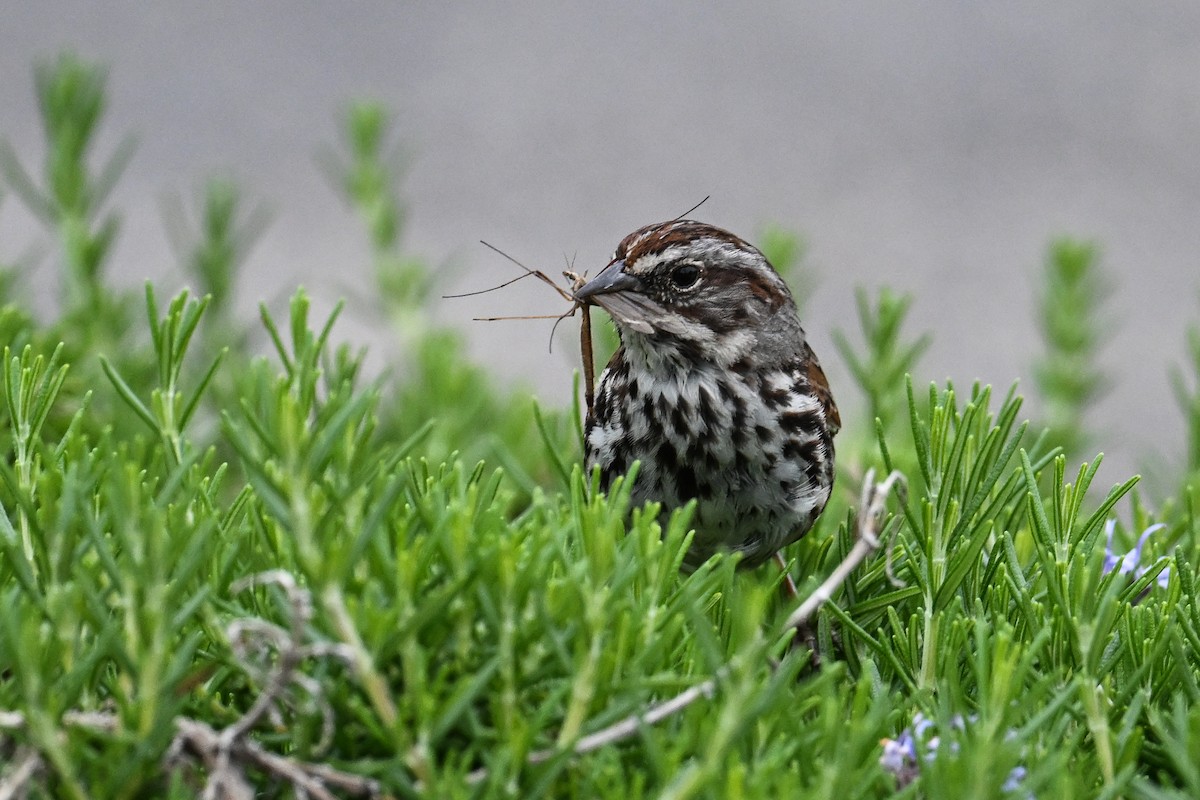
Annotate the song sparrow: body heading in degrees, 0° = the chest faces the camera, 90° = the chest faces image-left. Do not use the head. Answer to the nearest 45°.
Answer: approximately 45°

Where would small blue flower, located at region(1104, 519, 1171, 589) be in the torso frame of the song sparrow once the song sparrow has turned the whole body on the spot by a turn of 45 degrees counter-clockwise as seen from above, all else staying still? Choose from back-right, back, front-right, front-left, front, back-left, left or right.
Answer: front-left

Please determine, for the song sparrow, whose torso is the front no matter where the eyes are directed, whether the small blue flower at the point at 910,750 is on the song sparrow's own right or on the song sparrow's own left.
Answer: on the song sparrow's own left

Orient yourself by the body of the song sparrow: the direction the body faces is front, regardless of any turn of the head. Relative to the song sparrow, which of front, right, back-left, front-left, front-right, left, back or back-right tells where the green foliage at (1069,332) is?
back
